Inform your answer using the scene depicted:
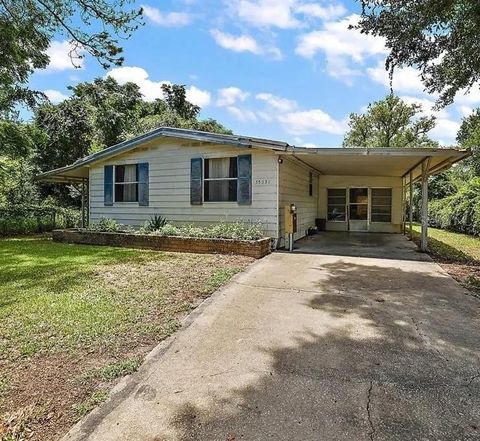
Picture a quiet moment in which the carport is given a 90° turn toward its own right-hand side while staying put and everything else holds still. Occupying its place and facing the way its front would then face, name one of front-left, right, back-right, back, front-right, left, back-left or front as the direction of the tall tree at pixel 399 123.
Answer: right

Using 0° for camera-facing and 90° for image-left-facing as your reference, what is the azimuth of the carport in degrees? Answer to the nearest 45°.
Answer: approximately 0°

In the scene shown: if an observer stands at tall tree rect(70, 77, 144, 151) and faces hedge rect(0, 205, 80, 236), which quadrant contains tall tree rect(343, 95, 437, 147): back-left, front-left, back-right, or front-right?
back-left

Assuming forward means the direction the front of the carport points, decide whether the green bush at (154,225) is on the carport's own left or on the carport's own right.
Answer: on the carport's own right

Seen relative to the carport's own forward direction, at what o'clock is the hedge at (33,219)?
The hedge is roughly at 3 o'clock from the carport.
